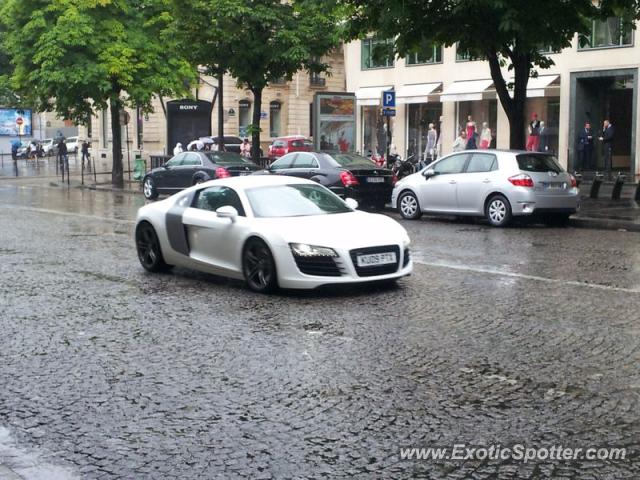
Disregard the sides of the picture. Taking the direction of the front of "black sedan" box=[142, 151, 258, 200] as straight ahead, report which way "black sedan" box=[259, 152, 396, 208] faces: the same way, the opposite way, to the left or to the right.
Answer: the same way

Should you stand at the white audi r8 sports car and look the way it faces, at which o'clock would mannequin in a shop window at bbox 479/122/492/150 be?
The mannequin in a shop window is roughly at 8 o'clock from the white audi r8 sports car.

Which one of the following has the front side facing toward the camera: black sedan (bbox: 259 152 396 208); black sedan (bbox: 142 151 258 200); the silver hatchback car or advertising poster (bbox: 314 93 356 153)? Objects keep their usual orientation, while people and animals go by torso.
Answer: the advertising poster

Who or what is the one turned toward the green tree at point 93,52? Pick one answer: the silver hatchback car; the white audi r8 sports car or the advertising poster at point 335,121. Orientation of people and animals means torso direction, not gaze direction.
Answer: the silver hatchback car

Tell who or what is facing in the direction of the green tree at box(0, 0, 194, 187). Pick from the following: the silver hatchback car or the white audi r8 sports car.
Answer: the silver hatchback car

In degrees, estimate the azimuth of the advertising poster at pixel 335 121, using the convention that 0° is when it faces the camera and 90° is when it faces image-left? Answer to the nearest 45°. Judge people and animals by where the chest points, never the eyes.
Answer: approximately 0°

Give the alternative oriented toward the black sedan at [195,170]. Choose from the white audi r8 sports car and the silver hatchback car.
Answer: the silver hatchback car

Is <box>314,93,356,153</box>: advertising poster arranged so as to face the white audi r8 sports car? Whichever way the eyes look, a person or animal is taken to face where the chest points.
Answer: yes

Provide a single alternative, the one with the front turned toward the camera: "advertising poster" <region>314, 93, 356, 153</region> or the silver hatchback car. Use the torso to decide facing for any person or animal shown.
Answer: the advertising poster

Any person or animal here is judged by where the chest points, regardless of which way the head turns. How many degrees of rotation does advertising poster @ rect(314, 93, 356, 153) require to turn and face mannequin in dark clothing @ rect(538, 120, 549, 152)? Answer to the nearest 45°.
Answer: approximately 135° to its left

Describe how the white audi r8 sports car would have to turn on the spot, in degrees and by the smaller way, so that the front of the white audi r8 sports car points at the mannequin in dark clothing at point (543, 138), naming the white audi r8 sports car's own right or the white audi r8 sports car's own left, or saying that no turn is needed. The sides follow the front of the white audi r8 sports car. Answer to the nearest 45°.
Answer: approximately 135° to the white audi r8 sports car's own left

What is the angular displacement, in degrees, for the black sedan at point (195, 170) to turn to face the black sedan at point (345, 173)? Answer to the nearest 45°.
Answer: approximately 180°

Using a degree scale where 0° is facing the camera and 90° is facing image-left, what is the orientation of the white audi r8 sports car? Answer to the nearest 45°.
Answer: approximately 315°

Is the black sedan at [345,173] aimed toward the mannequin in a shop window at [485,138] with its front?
no

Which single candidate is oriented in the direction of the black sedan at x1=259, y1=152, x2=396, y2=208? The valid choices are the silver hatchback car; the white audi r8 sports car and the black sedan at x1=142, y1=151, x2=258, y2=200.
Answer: the silver hatchback car

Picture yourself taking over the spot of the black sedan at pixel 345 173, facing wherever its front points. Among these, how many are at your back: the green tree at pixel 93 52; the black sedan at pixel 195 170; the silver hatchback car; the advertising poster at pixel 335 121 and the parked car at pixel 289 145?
1

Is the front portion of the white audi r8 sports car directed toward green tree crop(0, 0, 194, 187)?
no

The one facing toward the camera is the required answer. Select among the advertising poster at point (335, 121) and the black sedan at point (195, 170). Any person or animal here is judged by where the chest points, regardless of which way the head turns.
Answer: the advertising poster

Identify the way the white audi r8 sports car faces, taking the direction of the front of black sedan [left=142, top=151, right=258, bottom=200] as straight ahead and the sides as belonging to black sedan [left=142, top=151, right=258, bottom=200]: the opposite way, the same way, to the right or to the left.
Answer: the opposite way

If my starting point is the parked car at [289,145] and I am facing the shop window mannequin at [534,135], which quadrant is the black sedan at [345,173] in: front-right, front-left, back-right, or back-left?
front-right

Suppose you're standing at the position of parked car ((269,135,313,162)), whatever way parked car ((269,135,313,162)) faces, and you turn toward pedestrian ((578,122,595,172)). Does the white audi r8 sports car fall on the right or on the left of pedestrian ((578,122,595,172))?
right

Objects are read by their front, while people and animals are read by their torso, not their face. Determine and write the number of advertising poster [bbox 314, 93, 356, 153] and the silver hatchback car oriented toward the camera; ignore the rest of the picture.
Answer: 1
